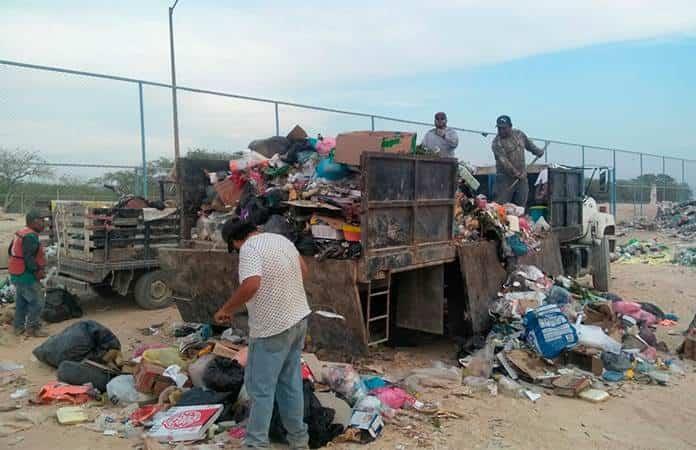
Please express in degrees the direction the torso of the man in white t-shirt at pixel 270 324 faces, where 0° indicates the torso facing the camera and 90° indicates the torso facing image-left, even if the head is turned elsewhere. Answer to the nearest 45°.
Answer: approximately 135°

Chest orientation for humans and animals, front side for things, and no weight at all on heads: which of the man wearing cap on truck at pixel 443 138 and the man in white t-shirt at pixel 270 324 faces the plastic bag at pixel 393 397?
the man wearing cap on truck

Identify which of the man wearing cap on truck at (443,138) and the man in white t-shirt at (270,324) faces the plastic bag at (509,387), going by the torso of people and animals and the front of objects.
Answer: the man wearing cap on truck

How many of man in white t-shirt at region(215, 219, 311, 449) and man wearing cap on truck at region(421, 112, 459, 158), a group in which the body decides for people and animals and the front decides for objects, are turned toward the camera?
1

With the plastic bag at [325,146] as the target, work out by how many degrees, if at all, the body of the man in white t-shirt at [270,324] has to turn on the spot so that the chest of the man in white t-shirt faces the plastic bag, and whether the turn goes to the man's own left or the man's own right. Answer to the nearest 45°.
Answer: approximately 45° to the man's own right

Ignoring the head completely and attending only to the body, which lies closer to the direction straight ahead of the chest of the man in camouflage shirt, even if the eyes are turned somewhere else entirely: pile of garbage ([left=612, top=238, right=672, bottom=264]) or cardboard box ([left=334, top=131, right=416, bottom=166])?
the cardboard box

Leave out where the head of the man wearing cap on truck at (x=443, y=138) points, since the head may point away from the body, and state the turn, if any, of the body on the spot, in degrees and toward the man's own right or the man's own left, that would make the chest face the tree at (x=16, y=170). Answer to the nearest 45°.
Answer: approximately 90° to the man's own right
